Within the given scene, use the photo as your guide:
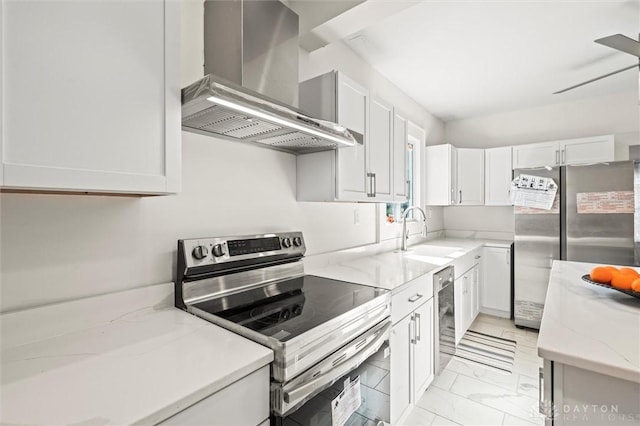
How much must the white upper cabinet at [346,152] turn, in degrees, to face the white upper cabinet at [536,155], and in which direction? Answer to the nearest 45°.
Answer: approximately 90° to its left

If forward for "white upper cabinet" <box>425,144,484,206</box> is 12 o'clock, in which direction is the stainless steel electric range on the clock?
The stainless steel electric range is roughly at 2 o'clock from the white upper cabinet.

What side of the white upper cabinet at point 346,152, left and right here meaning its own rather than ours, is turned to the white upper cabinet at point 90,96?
right

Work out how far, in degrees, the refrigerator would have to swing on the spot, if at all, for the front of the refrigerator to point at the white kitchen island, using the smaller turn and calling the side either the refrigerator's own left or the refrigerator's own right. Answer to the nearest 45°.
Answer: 0° — it already faces it

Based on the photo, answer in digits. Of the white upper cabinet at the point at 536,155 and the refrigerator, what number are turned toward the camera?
2

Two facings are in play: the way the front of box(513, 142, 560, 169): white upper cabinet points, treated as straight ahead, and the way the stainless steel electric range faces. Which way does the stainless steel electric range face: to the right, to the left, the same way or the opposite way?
to the left

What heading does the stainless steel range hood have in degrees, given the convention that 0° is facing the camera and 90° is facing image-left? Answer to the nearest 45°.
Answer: approximately 315°

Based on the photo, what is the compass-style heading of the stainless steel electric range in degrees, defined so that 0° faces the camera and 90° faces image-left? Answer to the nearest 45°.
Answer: approximately 315°

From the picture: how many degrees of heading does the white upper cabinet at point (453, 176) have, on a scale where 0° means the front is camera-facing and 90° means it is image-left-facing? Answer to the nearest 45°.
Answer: approximately 315°

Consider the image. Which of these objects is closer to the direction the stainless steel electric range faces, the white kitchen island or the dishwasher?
the white kitchen island

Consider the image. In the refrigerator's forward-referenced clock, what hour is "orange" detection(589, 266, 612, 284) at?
The orange is roughly at 12 o'clock from the refrigerator.

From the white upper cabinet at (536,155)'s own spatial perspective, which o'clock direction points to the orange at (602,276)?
The orange is roughly at 12 o'clock from the white upper cabinet.

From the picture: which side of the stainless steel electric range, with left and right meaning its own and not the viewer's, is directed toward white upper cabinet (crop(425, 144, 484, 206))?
left

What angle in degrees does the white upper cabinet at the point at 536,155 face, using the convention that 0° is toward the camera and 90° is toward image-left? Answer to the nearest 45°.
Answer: approximately 0°
